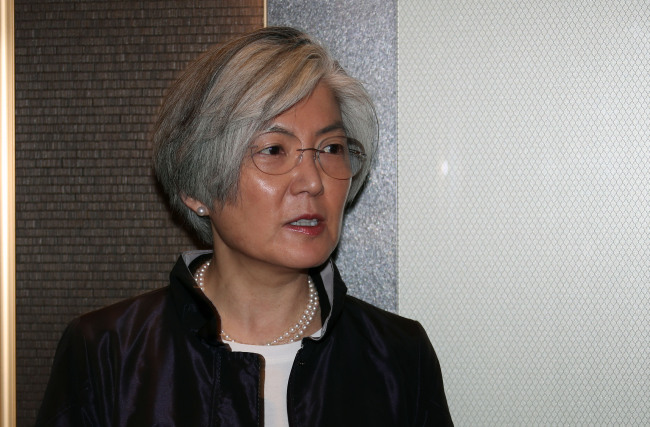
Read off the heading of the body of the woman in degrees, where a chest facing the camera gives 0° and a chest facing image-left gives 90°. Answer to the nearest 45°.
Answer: approximately 315°
